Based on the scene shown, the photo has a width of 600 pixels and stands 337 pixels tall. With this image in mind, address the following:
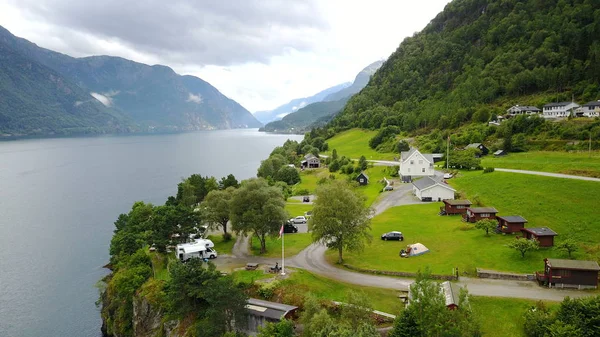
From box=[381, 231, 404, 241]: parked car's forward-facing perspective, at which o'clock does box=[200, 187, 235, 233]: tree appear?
The tree is roughly at 12 o'clock from the parked car.

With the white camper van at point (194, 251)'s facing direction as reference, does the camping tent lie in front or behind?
in front

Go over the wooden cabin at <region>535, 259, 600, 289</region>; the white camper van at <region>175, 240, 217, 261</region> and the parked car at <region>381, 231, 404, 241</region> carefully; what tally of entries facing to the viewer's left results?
2

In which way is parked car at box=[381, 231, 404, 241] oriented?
to the viewer's left

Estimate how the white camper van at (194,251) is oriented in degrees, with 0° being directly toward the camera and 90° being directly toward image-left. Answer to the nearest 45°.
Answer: approximately 270°

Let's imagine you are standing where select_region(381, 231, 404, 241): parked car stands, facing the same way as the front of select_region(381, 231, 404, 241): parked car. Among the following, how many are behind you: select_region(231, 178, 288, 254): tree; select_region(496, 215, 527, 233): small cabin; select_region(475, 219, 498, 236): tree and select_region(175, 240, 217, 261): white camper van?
2

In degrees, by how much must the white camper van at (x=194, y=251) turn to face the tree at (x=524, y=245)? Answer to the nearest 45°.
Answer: approximately 45° to its right

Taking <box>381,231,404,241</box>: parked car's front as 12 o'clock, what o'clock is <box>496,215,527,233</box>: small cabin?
The small cabin is roughly at 6 o'clock from the parked car.
